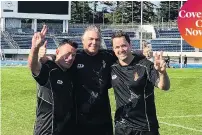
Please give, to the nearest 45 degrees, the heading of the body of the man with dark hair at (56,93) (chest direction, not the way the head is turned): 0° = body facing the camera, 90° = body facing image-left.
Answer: approximately 315°

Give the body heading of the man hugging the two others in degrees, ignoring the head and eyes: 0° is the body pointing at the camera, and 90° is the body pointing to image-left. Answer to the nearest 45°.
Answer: approximately 0°

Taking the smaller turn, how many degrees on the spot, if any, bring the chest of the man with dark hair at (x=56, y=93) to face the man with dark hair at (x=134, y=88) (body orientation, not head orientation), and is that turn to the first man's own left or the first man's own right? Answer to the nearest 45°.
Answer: approximately 45° to the first man's own left

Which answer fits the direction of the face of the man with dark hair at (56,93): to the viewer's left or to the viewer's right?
to the viewer's right
